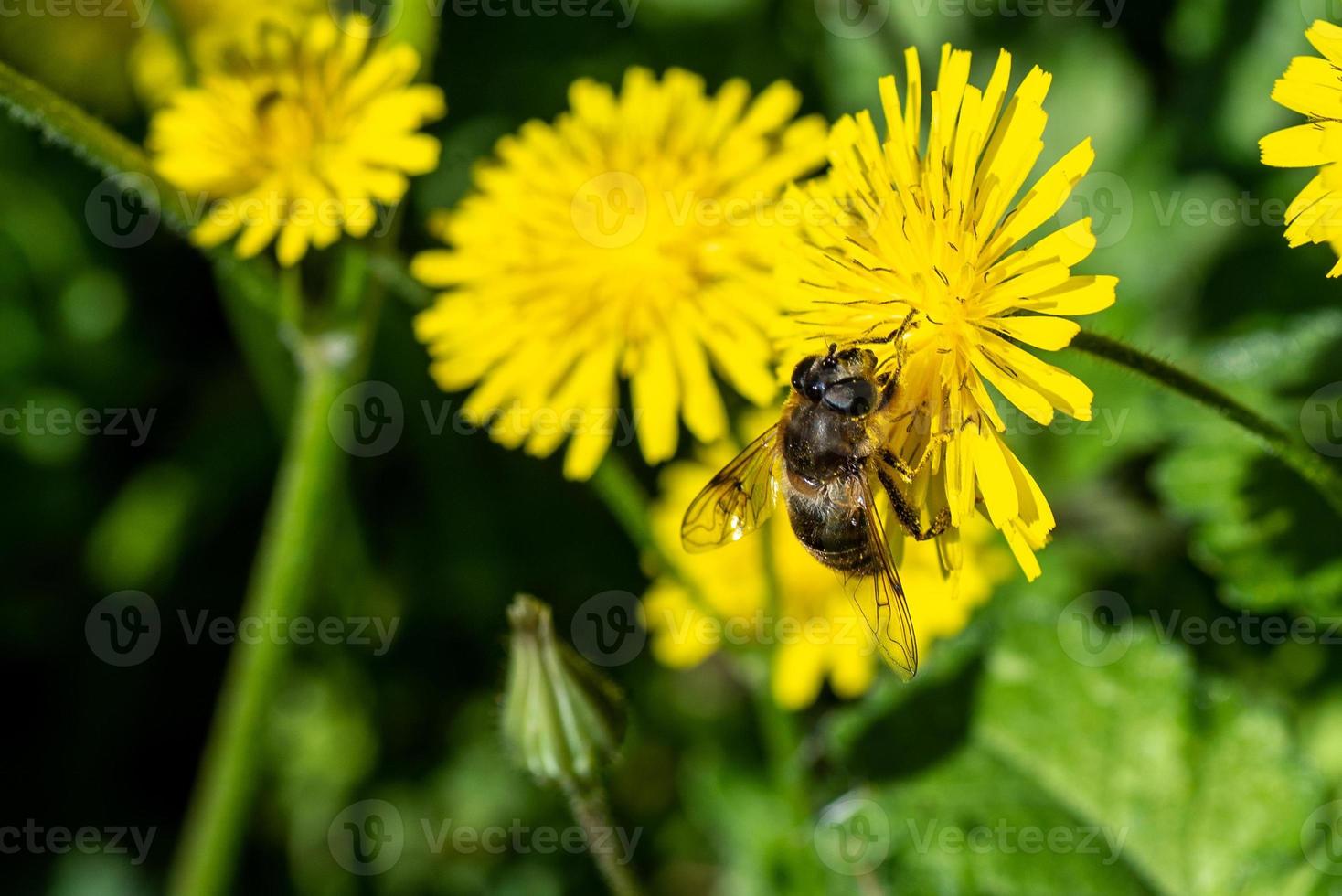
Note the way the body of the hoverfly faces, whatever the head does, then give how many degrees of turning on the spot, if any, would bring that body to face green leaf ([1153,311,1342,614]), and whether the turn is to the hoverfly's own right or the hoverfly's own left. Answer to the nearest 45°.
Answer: approximately 45° to the hoverfly's own right

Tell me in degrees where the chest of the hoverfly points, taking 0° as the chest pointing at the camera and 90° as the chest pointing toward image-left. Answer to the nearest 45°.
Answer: approximately 180°
